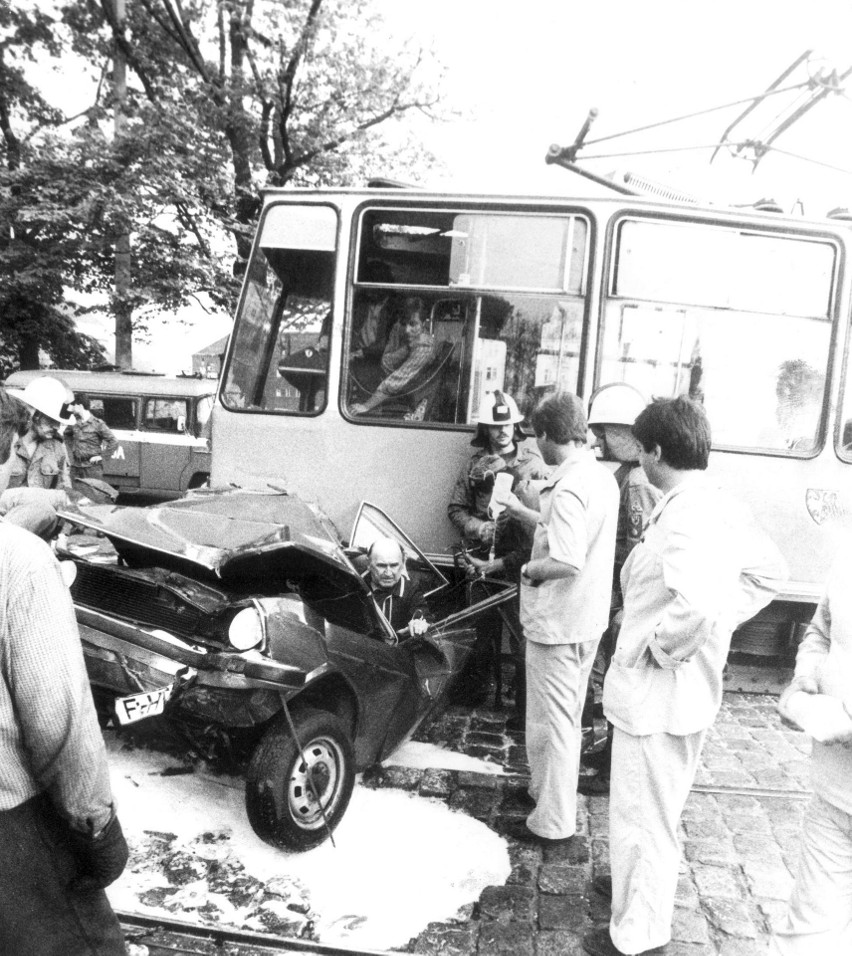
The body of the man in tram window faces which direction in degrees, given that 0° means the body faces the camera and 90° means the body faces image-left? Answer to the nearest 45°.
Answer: approximately 45°

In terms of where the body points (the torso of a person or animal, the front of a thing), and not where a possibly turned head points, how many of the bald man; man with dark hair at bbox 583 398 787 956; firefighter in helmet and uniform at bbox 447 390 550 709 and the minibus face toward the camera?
2

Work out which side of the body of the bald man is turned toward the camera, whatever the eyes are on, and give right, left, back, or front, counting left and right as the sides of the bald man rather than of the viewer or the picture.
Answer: front

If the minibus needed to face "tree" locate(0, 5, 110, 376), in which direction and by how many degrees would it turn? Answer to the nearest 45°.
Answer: approximately 135° to its left

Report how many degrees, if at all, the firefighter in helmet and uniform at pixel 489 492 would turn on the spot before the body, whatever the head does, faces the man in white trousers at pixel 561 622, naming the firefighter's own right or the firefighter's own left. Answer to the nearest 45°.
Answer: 0° — they already face them

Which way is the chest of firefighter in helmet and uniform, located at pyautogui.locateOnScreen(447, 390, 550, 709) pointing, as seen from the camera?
toward the camera

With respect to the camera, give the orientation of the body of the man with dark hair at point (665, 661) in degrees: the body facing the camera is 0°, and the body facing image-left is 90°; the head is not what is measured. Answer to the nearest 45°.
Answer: approximately 135°

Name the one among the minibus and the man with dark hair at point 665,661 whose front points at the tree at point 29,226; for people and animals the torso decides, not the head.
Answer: the man with dark hair

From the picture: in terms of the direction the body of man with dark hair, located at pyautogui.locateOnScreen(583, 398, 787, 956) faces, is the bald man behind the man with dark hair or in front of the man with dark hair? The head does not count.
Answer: in front
